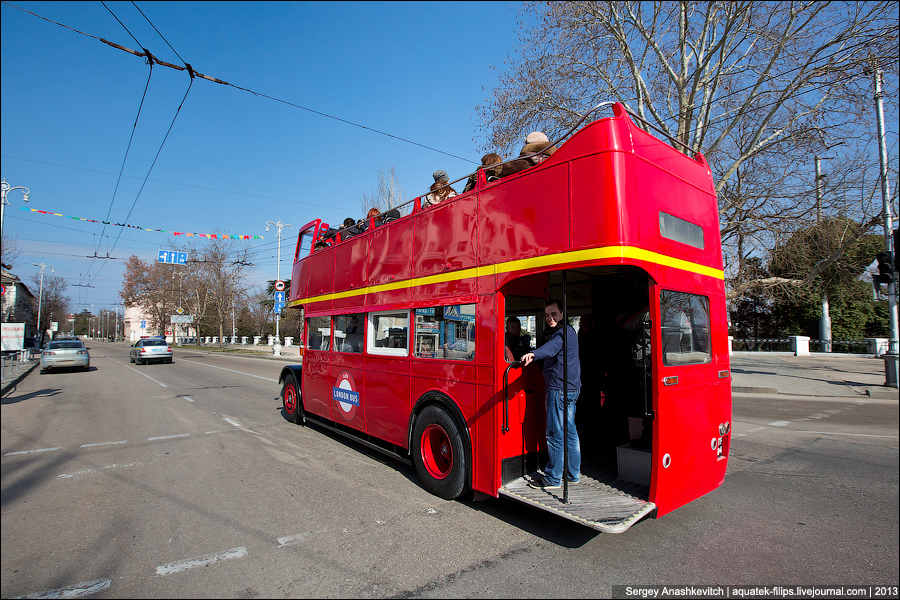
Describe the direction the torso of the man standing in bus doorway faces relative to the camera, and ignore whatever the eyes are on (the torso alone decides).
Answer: to the viewer's left

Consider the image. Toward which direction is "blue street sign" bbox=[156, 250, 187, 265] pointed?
toward the camera

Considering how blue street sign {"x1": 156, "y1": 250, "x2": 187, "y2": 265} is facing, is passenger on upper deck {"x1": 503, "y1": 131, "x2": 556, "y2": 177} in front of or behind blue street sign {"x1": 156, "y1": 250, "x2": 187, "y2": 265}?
in front

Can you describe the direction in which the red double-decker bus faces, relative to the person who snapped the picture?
facing away from the viewer and to the left of the viewer

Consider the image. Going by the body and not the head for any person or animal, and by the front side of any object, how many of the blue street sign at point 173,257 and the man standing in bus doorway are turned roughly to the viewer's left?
1

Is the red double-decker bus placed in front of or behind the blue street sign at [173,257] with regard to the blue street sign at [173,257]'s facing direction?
in front

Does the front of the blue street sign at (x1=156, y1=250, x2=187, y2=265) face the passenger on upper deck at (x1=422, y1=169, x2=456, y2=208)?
yes

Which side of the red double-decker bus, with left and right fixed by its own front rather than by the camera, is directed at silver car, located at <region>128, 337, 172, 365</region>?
front
